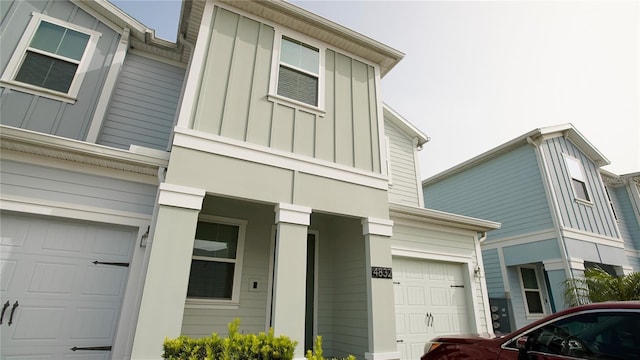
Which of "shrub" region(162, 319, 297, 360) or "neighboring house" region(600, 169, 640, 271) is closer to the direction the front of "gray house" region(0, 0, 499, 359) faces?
the shrub

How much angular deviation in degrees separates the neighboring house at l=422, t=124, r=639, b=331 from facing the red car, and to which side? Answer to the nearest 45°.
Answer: approximately 45° to its right

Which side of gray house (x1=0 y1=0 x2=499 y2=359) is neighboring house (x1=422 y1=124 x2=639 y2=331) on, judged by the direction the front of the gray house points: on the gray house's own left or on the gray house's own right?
on the gray house's own left

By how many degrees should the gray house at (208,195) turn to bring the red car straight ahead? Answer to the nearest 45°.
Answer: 0° — it already faces it

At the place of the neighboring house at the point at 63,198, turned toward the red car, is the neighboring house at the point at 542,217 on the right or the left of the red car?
left

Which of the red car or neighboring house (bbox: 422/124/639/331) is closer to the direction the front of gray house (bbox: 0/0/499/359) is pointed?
the red car

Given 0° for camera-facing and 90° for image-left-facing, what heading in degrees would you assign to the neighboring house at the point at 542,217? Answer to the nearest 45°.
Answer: approximately 315°

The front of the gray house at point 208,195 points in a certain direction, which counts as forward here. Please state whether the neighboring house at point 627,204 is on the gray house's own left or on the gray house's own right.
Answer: on the gray house's own left

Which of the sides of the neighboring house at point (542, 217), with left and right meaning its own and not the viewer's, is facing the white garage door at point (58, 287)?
right

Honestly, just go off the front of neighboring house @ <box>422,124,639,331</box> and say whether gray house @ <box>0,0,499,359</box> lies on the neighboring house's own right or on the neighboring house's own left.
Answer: on the neighboring house's own right

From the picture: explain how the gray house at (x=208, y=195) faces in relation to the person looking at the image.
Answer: facing the viewer and to the right of the viewer

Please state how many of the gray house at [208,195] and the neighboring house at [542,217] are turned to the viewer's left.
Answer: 0
